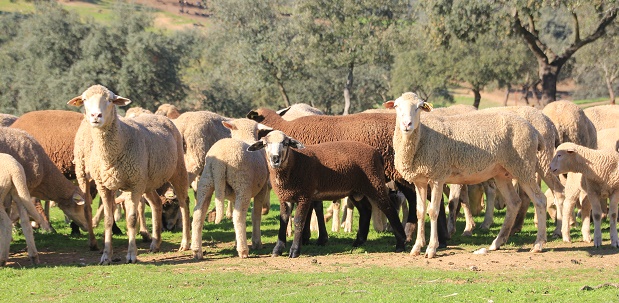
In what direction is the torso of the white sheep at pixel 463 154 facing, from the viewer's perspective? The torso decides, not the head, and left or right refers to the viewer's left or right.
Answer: facing to the left of the viewer

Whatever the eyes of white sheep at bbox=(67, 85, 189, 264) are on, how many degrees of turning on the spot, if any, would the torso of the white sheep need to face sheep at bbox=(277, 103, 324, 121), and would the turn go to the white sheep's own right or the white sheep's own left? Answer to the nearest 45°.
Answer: approximately 180°

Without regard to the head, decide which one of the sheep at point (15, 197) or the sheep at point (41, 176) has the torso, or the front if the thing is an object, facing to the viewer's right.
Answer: the sheep at point (41, 176)

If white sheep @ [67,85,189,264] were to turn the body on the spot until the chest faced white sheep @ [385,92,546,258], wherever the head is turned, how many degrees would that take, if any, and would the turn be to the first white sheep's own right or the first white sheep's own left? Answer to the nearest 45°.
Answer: approximately 135° to the first white sheep's own left

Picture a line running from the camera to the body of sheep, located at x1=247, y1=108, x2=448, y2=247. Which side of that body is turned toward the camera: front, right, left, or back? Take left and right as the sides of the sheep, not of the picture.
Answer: left

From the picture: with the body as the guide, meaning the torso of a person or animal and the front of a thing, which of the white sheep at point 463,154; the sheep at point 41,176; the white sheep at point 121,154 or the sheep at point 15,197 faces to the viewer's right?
the sheep at point 41,176

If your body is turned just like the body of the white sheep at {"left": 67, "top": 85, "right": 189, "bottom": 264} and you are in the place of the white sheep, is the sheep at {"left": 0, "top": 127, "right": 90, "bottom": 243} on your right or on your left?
on your right

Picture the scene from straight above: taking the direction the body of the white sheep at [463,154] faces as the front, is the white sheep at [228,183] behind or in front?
in front

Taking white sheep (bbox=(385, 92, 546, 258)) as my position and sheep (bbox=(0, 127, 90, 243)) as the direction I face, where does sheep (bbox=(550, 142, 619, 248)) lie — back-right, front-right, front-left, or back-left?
back-right

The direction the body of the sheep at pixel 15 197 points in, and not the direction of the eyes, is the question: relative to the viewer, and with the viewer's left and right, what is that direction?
facing to the left of the viewer

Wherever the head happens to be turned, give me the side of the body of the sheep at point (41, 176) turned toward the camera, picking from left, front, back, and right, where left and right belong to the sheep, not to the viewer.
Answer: right

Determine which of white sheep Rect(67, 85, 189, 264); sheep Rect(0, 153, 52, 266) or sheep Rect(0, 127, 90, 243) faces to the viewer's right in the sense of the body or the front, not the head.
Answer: sheep Rect(0, 127, 90, 243)
